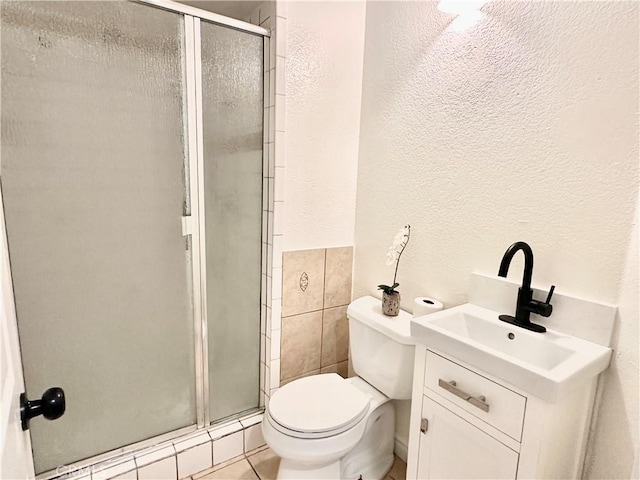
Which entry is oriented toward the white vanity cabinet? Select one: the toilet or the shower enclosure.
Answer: the shower enclosure

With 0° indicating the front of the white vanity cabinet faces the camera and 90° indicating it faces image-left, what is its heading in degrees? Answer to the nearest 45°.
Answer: approximately 45°

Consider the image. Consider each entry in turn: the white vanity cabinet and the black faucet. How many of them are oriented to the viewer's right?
0

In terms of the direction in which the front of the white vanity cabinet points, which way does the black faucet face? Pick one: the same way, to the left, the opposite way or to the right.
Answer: the same way

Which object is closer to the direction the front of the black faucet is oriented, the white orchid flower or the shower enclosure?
the shower enclosure

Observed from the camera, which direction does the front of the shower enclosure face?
facing the viewer and to the right of the viewer

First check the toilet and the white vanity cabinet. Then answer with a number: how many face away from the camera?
0

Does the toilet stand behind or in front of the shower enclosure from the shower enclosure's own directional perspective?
in front

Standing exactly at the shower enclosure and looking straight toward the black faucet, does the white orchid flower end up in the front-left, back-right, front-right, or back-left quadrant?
front-left

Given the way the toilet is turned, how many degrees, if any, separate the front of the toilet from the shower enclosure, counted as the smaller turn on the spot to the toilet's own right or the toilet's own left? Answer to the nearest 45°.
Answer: approximately 45° to the toilet's own right

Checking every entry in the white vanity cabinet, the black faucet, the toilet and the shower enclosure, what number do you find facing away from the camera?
0

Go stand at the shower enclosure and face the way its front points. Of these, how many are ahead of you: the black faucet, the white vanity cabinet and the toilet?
3

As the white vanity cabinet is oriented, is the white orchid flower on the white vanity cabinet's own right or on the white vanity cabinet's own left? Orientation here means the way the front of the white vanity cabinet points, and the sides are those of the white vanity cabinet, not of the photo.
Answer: on the white vanity cabinet's own right

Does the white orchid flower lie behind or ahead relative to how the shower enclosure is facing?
ahead

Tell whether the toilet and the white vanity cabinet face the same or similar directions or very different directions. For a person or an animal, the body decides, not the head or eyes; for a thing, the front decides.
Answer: same or similar directions

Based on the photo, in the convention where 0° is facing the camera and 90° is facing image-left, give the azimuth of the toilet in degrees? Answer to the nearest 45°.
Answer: approximately 45°

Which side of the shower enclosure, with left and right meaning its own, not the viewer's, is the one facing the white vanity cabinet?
front
